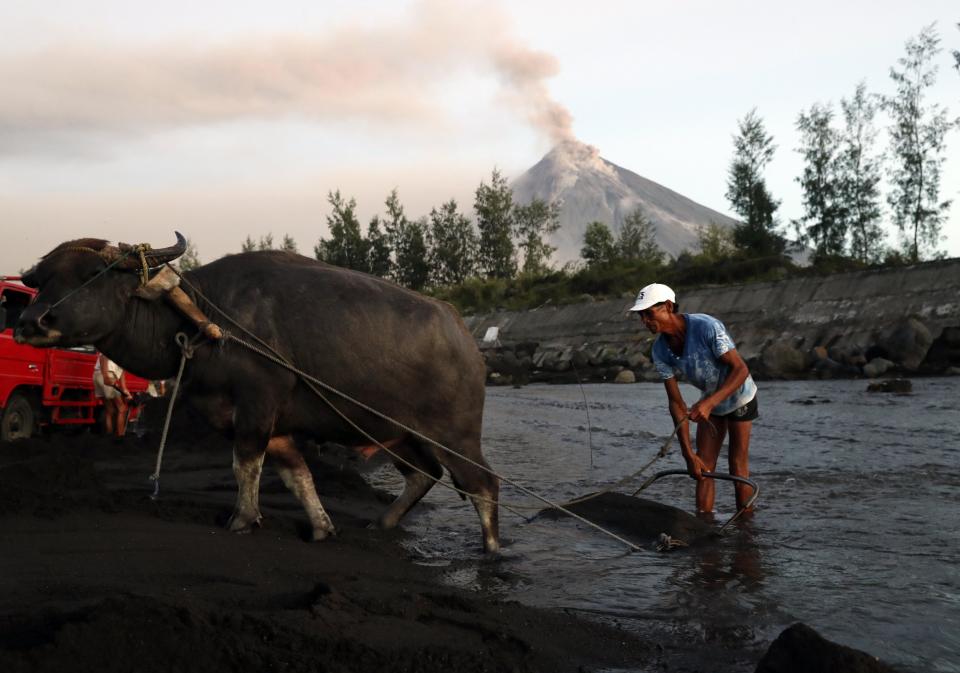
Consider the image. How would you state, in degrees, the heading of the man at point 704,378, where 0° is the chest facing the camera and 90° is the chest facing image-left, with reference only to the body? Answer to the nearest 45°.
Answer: approximately 45°

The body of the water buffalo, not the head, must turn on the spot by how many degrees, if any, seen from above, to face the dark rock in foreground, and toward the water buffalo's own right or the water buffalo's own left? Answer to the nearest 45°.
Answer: approximately 135° to the water buffalo's own left

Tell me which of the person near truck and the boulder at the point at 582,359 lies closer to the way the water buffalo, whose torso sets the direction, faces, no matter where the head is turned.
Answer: the person near truck

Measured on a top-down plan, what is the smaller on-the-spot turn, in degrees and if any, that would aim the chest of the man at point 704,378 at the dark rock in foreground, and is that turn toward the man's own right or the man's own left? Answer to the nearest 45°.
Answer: approximately 45° to the man's own left

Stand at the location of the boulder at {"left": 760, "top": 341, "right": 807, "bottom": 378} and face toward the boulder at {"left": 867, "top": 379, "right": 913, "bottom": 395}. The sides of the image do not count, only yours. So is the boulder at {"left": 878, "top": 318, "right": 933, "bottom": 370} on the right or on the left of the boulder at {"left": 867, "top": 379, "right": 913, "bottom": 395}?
left

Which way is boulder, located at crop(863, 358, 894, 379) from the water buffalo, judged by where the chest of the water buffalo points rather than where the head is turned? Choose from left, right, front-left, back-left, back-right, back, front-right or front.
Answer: back-right

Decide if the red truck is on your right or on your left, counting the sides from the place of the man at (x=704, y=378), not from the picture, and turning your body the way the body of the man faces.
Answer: on your right

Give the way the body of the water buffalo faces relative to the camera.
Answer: to the viewer's left
